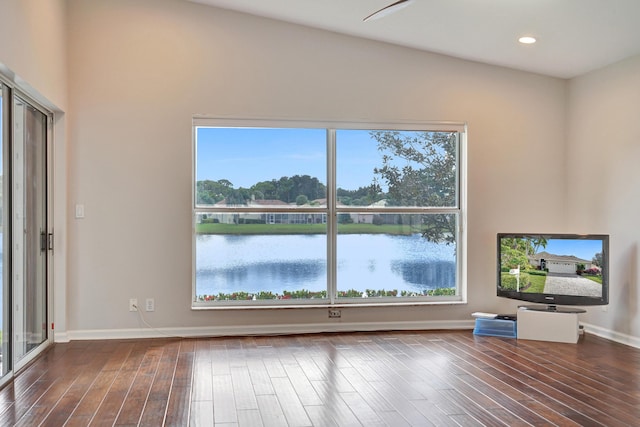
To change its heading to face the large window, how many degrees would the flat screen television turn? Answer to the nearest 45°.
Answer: approximately 90° to its right

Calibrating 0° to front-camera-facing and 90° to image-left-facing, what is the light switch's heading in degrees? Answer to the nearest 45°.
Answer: approximately 0°

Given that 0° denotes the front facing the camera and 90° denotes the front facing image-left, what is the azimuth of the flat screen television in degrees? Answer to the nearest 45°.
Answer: approximately 0°

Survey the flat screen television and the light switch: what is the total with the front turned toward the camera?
2

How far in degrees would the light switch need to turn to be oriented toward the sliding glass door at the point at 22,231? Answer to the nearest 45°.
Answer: approximately 45° to its right

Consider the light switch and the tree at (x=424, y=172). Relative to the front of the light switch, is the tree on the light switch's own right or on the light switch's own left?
on the light switch's own left

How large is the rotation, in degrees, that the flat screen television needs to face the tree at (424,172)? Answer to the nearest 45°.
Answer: approximately 90° to its right

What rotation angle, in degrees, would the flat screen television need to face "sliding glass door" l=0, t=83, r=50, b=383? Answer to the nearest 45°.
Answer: approximately 45° to its right
